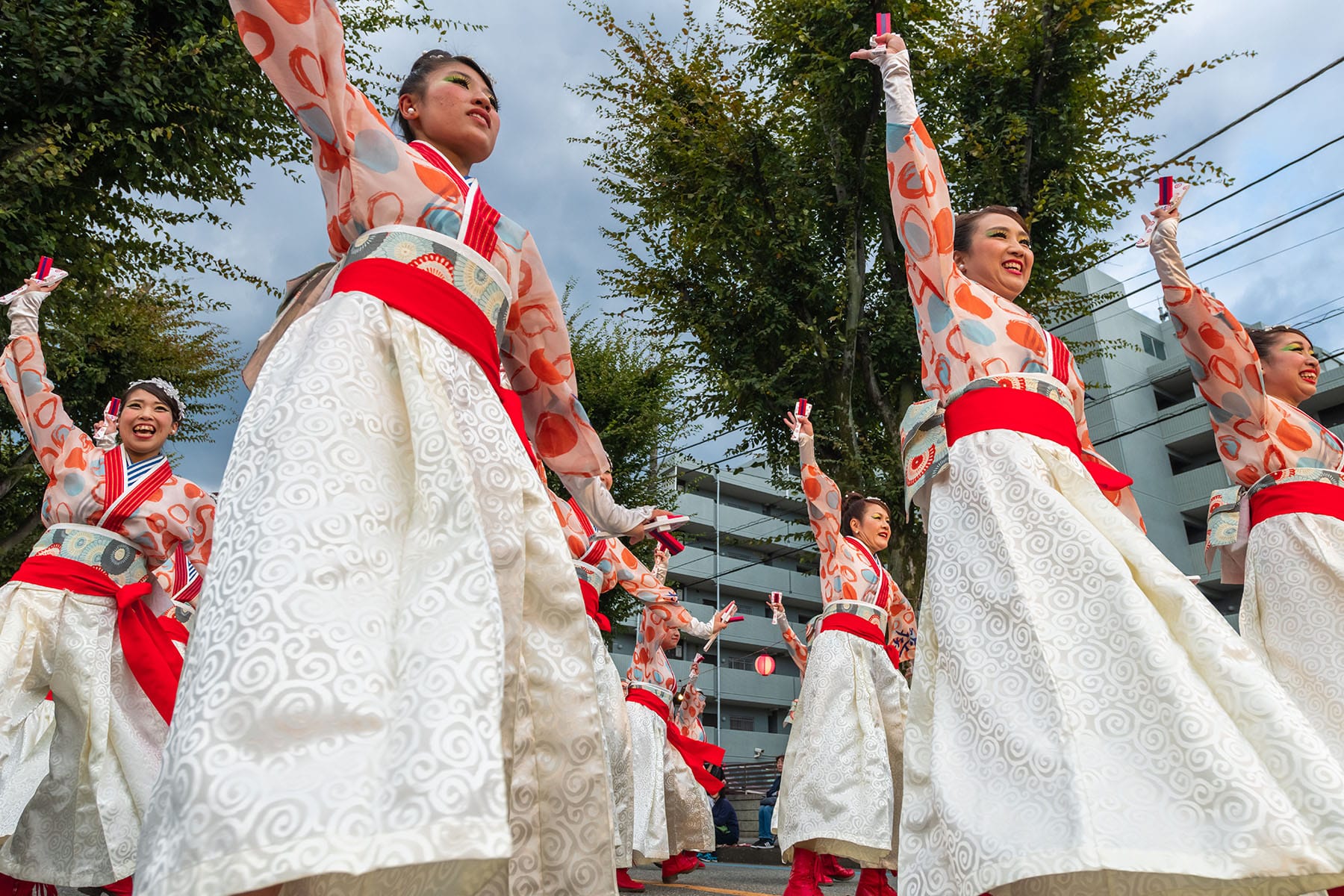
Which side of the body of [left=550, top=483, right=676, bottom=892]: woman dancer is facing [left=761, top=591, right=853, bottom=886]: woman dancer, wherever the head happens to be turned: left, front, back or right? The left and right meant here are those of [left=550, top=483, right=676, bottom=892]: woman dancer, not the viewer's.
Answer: left

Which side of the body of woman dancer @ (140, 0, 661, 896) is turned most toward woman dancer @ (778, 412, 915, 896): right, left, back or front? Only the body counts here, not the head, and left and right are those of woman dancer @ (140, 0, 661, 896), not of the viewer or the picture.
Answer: left

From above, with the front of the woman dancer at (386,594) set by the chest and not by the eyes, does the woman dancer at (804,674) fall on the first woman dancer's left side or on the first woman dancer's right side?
on the first woman dancer's left side

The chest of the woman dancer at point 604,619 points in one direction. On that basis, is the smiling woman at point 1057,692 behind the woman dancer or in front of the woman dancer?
in front

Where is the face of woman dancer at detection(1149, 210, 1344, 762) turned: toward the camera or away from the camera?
toward the camera

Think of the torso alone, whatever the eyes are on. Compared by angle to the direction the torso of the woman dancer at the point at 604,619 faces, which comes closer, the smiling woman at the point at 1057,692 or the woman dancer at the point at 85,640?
the smiling woman

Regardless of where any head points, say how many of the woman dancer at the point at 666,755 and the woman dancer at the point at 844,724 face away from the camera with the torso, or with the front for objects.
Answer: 0

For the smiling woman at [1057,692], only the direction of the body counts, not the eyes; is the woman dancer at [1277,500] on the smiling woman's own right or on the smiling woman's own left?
on the smiling woman's own left

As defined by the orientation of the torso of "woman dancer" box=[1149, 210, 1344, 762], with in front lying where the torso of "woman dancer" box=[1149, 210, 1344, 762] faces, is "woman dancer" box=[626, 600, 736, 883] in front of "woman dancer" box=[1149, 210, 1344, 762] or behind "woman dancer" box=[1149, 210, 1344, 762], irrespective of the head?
behind

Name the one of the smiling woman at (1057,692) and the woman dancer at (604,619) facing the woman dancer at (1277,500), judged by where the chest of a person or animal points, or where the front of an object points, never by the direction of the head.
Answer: the woman dancer at (604,619)

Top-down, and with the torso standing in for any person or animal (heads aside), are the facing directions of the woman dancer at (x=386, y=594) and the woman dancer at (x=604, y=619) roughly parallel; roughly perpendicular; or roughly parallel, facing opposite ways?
roughly parallel

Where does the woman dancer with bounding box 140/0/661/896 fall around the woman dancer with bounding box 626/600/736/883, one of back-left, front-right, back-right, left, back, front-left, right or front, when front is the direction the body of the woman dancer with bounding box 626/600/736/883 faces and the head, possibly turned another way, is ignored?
right

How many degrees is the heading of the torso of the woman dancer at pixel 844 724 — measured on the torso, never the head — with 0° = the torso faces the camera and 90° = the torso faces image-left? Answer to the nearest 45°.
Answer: approximately 315°

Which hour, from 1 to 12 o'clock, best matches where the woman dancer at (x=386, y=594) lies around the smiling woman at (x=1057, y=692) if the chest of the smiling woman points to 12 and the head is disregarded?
The woman dancer is roughly at 3 o'clock from the smiling woman.

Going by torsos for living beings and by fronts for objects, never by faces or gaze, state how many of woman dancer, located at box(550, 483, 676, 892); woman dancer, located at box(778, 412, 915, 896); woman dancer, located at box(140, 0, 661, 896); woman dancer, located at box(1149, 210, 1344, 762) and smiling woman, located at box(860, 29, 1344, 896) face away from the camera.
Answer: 0
